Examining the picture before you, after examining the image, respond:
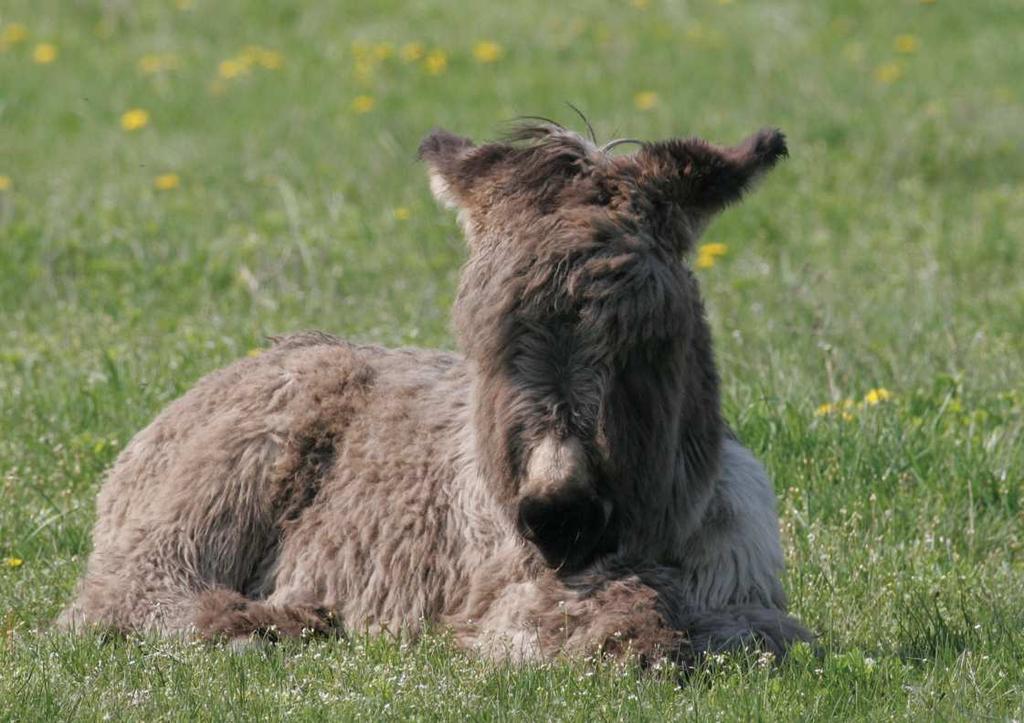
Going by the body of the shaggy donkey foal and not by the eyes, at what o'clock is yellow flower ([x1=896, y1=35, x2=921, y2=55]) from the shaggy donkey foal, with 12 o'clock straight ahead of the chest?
The yellow flower is roughly at 8 o'clock from the shaggy donkey foal.

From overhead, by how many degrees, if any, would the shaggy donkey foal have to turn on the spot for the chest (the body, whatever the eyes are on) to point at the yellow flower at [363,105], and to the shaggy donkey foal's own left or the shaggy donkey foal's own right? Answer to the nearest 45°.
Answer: approximately 135° to the shaggy donkey foal's own left

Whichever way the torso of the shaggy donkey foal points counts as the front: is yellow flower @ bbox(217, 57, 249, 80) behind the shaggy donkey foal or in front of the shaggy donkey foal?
behind

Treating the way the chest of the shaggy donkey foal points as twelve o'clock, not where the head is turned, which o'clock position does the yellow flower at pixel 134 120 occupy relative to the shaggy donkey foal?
The yellow flower is roughly at 7 o'clock from the shaggy donkey foal.

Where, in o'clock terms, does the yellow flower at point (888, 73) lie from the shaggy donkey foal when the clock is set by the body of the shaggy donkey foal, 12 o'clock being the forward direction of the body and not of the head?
The yellow flower is roughly at 8 o'clock from the shaggy donkey foal.

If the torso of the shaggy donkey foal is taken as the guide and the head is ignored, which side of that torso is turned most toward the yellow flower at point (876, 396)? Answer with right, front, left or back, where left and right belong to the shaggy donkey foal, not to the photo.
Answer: left

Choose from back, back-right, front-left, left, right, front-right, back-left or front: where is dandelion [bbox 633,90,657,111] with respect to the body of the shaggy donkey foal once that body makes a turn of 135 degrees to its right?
right

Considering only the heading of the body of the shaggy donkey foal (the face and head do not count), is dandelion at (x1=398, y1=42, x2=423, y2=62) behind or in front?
behind

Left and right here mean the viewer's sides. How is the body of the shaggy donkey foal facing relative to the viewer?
facing the viewer and to the right of the viewer

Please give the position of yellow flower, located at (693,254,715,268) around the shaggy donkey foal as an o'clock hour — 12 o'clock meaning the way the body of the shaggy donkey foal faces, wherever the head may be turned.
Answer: The yellow flower is roughly at 8 o'clock from the shaggy donkey foal.

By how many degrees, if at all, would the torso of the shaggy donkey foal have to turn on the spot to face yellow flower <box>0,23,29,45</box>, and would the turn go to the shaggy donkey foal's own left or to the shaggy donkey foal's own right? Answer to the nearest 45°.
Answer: approximately 135° to the shaggy donkey foal's own left
